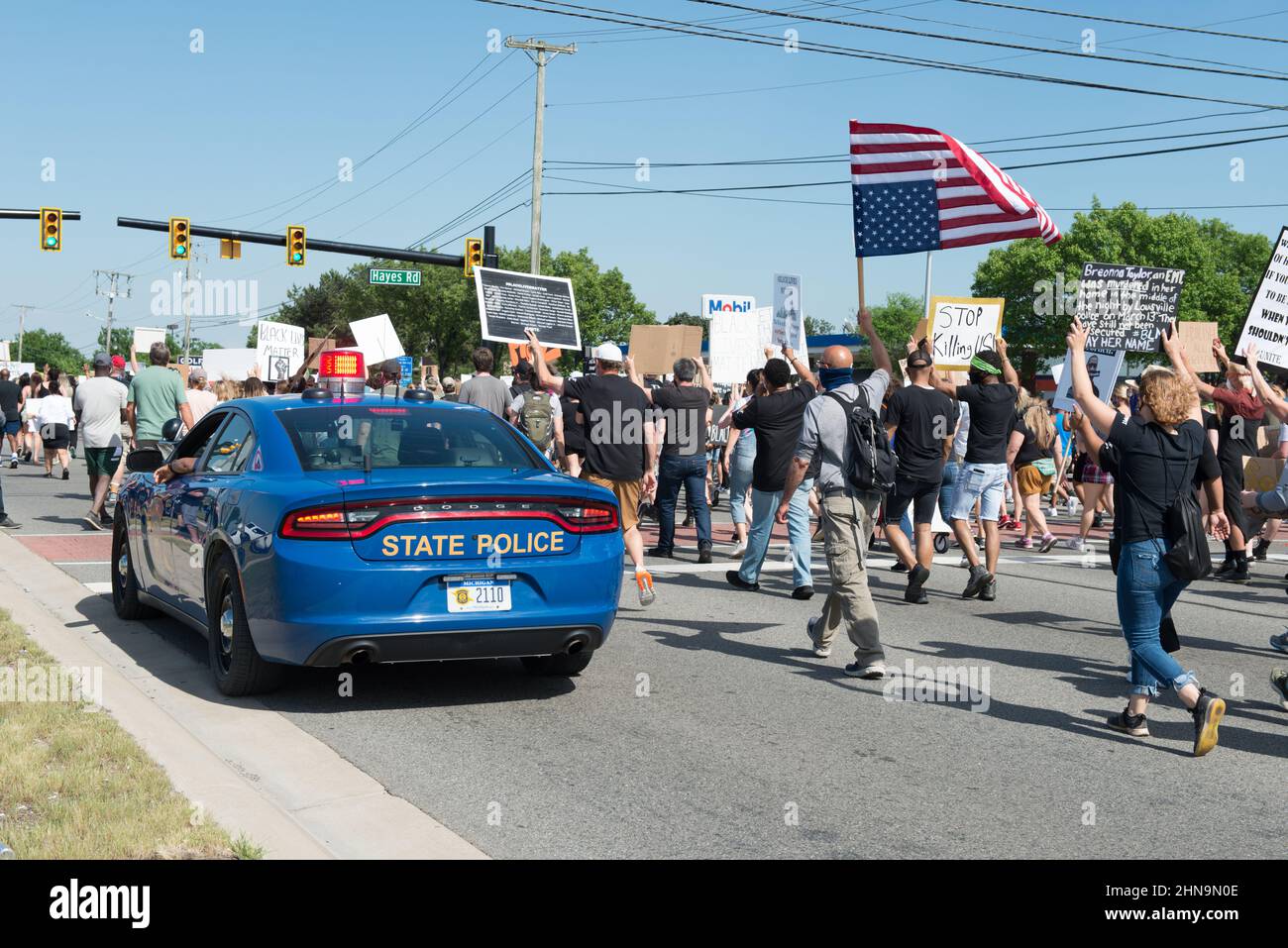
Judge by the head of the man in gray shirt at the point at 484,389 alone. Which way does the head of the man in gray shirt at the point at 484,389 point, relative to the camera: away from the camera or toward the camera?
away from the camera

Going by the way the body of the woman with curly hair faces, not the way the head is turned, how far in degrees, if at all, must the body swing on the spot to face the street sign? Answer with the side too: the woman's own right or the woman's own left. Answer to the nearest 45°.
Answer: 0° — they already face it

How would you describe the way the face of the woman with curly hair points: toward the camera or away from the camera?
away from the camera

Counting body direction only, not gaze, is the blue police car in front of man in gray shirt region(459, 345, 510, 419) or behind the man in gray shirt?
behind

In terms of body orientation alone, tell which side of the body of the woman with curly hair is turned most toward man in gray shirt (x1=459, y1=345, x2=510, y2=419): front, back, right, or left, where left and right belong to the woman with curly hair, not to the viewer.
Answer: front

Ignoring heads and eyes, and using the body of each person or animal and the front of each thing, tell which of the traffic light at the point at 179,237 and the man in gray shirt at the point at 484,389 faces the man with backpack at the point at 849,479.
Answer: the traffic light

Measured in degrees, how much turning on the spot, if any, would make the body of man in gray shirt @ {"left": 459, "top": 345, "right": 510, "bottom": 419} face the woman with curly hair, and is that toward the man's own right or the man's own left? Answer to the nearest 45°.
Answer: approximately 180°

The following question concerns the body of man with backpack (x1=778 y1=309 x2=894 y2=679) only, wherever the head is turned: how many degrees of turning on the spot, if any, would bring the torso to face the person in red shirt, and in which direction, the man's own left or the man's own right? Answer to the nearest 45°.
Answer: approximately 90° to the man's own right

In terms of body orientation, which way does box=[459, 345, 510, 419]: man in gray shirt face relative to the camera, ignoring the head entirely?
away from the camera

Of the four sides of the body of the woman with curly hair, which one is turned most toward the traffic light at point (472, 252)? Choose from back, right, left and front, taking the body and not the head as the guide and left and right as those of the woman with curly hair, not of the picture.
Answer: front

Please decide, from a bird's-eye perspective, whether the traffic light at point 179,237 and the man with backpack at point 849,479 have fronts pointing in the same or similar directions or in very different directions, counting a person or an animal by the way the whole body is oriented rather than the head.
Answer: very different directions
